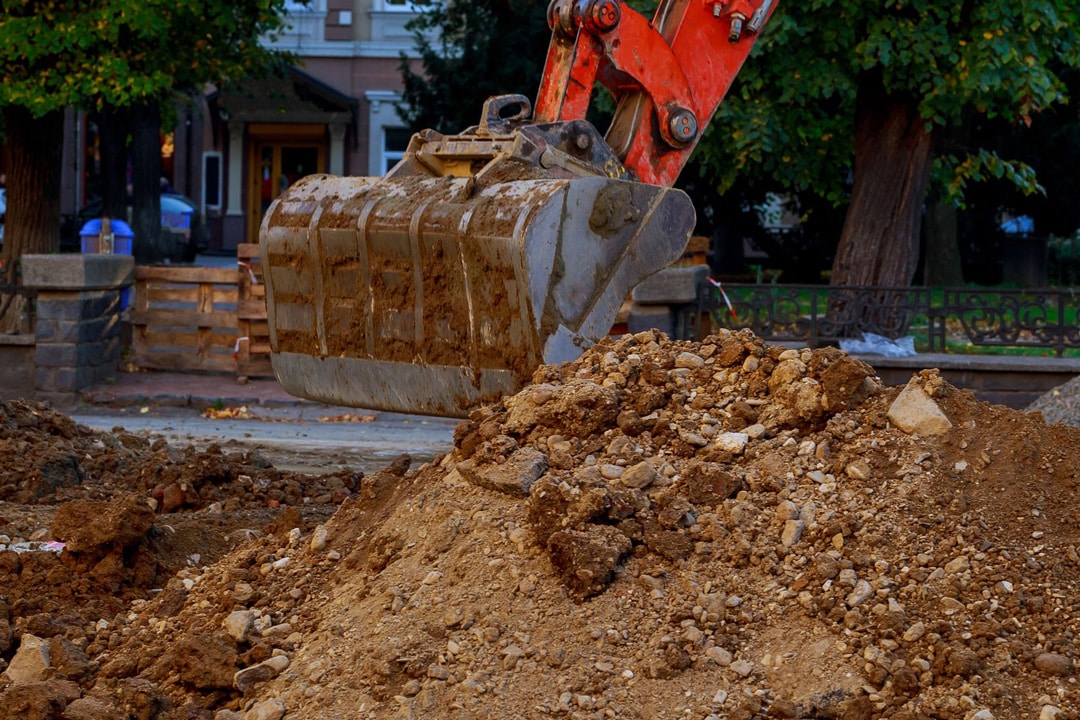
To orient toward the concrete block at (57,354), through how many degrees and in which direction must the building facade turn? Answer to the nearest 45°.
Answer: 0° — it already faces it

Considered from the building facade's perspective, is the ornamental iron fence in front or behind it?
in front

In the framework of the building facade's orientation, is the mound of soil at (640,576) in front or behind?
in front

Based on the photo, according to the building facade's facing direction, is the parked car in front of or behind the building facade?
in front

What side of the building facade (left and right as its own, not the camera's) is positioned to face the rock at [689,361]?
front

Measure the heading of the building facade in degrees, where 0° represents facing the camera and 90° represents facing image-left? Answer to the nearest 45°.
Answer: approximately 0°

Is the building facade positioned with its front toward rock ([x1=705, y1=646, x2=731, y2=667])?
yes

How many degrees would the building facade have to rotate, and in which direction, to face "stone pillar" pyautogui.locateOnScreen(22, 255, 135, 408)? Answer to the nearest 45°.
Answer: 0° — it already faces it

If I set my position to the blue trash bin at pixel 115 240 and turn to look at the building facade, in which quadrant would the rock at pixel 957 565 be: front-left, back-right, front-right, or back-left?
back-right

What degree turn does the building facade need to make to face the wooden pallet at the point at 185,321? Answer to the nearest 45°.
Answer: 0° — it already faces it

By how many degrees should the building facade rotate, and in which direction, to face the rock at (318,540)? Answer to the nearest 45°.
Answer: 0° — it already faces it
